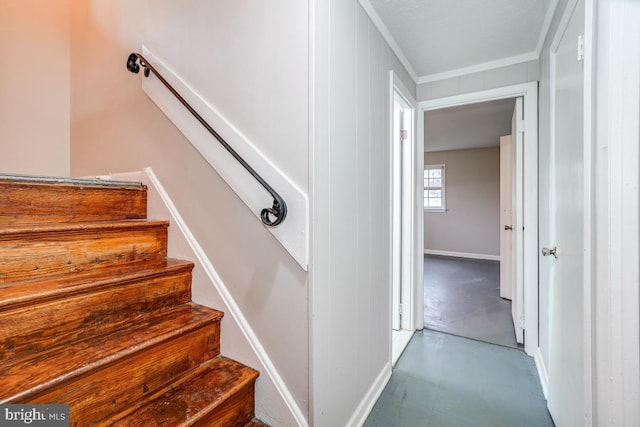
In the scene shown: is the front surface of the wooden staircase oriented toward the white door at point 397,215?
no

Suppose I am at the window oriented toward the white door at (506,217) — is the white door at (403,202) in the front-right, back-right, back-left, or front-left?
front-right

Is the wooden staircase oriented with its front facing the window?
no

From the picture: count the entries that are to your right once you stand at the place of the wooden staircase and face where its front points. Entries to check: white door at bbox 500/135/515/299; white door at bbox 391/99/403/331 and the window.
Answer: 0

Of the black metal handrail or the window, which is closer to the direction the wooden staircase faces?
the black metal handrail

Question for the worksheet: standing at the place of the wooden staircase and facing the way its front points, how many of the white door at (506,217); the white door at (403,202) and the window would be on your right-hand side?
0

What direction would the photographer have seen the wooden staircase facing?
facing the viewer and to the right of the viewer

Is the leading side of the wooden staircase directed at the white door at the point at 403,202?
no

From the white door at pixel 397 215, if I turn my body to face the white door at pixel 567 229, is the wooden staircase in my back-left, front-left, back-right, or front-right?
front-right
